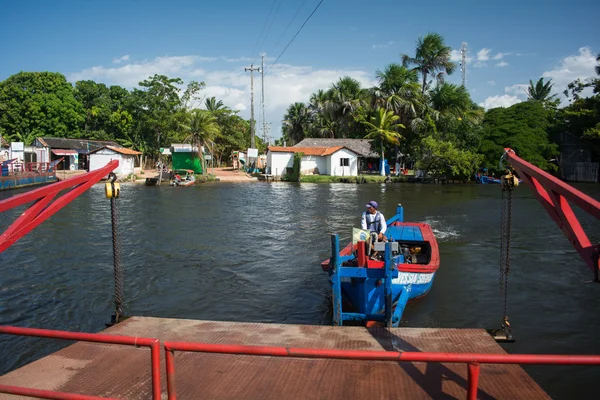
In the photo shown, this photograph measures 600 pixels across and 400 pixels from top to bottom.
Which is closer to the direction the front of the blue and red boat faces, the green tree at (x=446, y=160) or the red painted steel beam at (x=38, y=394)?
the red painted steel beam

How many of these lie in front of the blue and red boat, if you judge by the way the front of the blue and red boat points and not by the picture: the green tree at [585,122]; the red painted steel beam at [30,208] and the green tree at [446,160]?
1

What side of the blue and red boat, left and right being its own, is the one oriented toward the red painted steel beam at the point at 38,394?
front

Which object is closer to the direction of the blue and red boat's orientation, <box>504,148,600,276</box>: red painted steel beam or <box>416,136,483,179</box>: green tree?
the red painted steel beam

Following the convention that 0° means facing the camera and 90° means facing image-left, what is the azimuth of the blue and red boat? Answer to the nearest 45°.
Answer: approximately 45°

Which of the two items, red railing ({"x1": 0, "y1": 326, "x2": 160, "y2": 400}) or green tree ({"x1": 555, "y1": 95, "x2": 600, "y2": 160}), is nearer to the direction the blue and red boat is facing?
the red railing

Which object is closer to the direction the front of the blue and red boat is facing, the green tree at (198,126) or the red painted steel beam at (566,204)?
the red painted steel beam

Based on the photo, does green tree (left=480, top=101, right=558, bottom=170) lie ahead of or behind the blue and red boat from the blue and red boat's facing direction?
behind

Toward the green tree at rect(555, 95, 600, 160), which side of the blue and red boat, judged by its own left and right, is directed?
back

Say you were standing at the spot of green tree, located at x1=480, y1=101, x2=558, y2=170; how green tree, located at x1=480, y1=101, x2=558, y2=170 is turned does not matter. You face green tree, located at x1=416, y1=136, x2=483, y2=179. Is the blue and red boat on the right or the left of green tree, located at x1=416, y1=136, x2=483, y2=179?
left

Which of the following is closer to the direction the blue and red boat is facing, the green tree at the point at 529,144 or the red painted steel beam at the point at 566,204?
the red painted steel beam

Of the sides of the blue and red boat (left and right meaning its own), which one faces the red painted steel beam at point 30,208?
front

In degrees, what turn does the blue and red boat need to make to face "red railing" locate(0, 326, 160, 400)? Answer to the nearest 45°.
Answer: approximately 45° to its left

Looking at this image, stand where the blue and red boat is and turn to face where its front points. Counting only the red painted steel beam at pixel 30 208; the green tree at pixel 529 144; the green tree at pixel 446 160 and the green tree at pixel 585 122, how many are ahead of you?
1

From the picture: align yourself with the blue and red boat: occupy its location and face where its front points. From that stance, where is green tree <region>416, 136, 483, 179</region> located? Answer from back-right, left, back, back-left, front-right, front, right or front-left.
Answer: back-right
